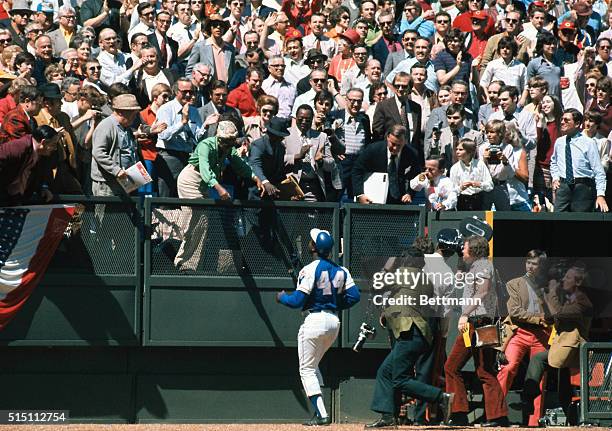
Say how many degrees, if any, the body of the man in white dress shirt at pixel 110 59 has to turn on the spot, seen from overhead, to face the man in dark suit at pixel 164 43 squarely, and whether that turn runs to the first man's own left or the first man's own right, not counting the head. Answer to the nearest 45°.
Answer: approximately 90° to the first man's own left

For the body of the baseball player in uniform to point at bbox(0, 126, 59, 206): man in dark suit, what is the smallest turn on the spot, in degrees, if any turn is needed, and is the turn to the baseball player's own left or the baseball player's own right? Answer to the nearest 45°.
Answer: approximately 45° to the baseball player's own left

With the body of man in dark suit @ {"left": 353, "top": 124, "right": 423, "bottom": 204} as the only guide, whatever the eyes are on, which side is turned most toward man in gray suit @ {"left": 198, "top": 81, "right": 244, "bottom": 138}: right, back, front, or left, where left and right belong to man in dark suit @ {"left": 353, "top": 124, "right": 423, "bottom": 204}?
right

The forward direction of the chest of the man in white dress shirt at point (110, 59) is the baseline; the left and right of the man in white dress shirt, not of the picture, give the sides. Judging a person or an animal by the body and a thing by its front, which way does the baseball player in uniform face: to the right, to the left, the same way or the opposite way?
the opposite way

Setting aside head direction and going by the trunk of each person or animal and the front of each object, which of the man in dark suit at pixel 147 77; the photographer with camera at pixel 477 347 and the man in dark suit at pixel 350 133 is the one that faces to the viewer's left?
the photographer with camera

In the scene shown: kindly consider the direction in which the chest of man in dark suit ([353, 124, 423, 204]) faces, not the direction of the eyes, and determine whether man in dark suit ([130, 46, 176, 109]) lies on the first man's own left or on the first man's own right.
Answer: on the first man's own right

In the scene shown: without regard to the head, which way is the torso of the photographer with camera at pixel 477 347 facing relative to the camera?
to the viewer's left
